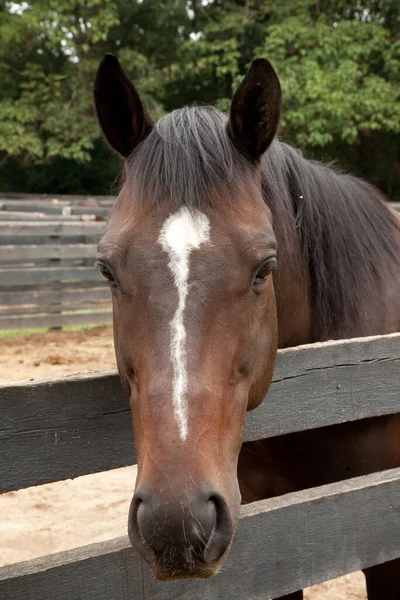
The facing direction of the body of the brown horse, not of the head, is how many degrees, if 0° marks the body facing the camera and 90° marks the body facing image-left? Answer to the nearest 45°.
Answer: approximately 45°

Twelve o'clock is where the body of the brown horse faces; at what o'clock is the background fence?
The background fence is roughly at 4 o'clock from the brown horse.
